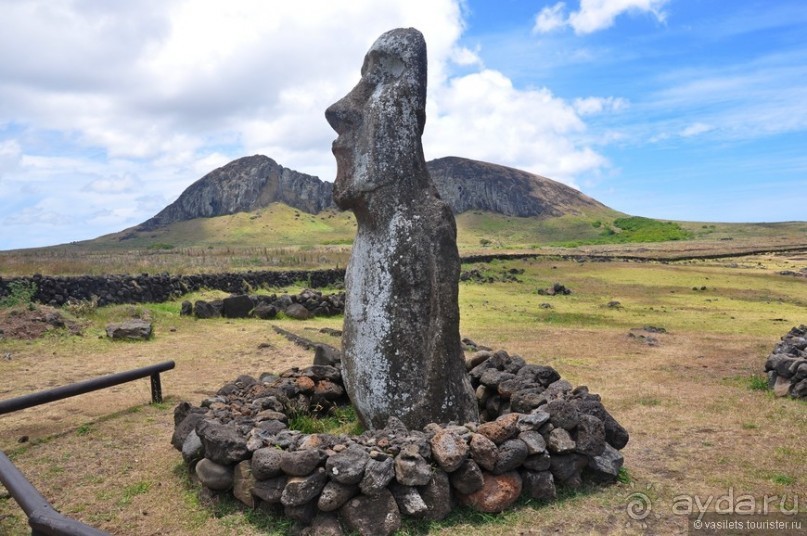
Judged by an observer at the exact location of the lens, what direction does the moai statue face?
facing to the left of the viewer

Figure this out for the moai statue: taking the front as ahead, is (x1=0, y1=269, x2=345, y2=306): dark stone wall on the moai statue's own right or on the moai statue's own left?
on the moai statue's own right

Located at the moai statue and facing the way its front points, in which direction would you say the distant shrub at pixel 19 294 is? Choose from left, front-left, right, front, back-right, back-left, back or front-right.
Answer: front-right

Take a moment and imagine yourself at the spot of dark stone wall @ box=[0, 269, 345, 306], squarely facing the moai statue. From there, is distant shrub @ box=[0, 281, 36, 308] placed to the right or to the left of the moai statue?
right
